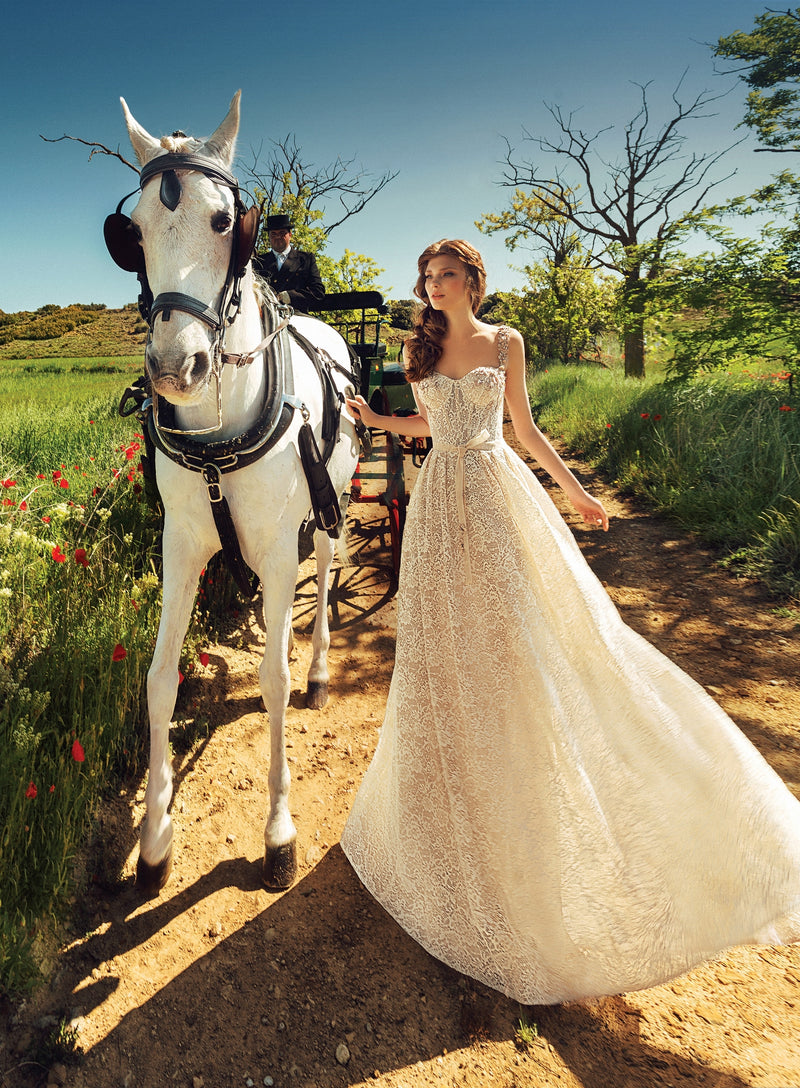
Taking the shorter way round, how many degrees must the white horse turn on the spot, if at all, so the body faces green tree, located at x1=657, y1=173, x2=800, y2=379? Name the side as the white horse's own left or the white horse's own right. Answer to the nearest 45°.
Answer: approximately 135° to the white horse's own left

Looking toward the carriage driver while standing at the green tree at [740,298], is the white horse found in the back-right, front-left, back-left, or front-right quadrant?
front-left

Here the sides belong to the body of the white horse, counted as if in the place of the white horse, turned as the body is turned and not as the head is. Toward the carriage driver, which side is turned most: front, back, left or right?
back

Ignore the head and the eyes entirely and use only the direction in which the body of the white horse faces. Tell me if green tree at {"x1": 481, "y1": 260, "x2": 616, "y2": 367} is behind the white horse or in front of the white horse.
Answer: behind

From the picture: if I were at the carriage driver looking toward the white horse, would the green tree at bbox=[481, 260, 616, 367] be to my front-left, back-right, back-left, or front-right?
back-left

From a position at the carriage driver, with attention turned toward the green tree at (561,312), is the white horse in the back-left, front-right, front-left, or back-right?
back-right

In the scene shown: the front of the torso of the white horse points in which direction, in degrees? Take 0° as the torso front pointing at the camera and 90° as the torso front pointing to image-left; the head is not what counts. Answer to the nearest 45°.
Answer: approximately 0°
